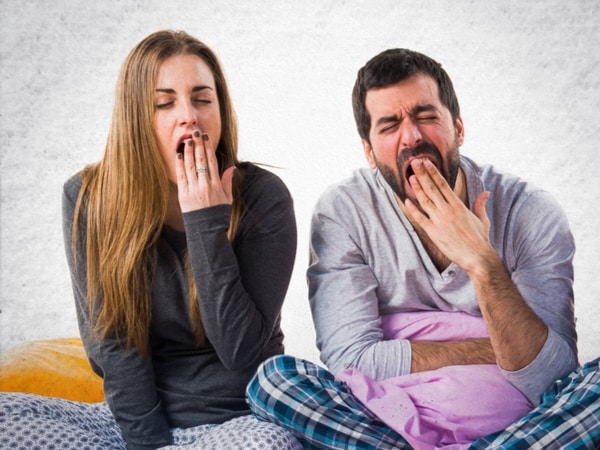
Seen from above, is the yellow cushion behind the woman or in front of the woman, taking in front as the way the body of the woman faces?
behind

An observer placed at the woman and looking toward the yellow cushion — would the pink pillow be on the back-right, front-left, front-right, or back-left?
back-right

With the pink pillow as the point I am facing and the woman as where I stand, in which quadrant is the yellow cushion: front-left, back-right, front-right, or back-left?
back-left

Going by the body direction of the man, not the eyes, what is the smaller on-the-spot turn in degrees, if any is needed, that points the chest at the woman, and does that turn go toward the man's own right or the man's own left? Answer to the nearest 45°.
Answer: approximately 90° to the man's own right

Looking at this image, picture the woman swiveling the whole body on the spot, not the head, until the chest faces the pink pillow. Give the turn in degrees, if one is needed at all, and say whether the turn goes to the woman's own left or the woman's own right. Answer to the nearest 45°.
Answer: approximately 45° to the woman's own left

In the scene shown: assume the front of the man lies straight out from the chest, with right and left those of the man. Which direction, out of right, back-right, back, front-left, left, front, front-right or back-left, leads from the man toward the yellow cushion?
right

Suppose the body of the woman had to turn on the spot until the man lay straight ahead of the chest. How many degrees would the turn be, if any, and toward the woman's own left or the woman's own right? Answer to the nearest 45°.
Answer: approximately 90° to the woman's own left

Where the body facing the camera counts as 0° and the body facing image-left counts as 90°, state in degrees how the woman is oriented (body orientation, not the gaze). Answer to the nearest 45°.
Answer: approximately 0°

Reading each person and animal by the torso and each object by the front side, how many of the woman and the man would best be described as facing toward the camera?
2
